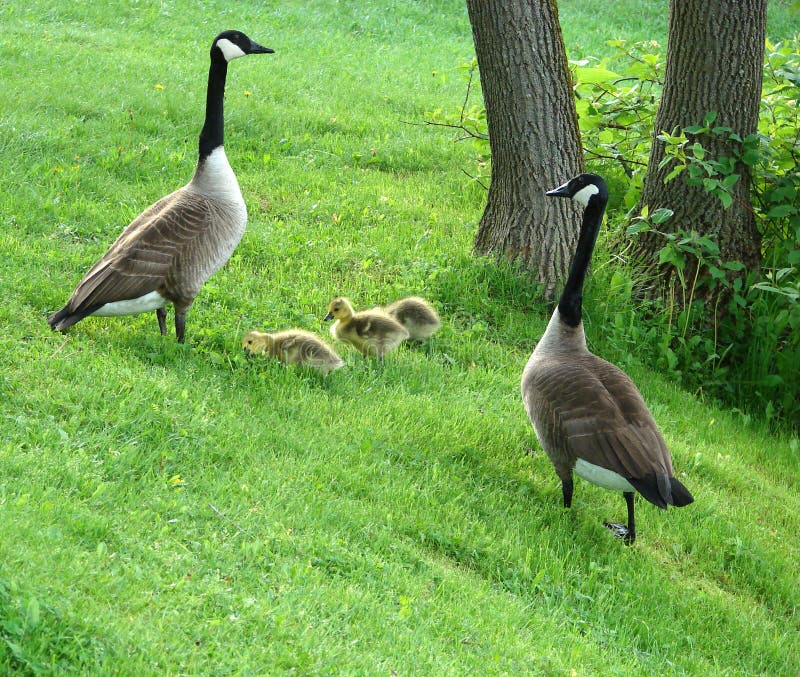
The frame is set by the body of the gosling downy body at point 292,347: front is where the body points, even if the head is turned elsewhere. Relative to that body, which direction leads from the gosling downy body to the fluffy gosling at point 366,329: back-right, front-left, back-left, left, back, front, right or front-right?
back-right

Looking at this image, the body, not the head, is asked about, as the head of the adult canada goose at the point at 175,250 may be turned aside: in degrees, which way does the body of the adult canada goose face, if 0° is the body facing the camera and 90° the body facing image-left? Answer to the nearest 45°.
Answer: approximately 270°

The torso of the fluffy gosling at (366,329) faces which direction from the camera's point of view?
to the viewer's left

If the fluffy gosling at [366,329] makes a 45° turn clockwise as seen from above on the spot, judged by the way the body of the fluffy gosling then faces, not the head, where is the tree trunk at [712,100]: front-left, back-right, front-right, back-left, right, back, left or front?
right

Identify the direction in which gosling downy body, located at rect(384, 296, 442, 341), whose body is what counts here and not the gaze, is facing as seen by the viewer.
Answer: to the viewer's left

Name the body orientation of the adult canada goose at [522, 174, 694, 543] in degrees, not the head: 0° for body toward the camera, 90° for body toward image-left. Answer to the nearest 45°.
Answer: approximately 135°

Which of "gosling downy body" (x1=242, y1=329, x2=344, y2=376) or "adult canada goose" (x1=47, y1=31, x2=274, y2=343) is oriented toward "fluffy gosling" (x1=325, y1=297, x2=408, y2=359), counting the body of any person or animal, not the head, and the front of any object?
the adult canada goose

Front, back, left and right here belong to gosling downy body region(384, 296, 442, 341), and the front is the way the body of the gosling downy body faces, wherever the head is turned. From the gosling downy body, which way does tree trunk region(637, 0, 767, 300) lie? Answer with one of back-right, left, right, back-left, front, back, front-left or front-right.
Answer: back-right

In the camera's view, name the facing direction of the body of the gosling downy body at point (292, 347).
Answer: to the viewer's left

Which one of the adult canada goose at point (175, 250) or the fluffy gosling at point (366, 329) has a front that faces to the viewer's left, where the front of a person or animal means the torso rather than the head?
the fluffy gosling
